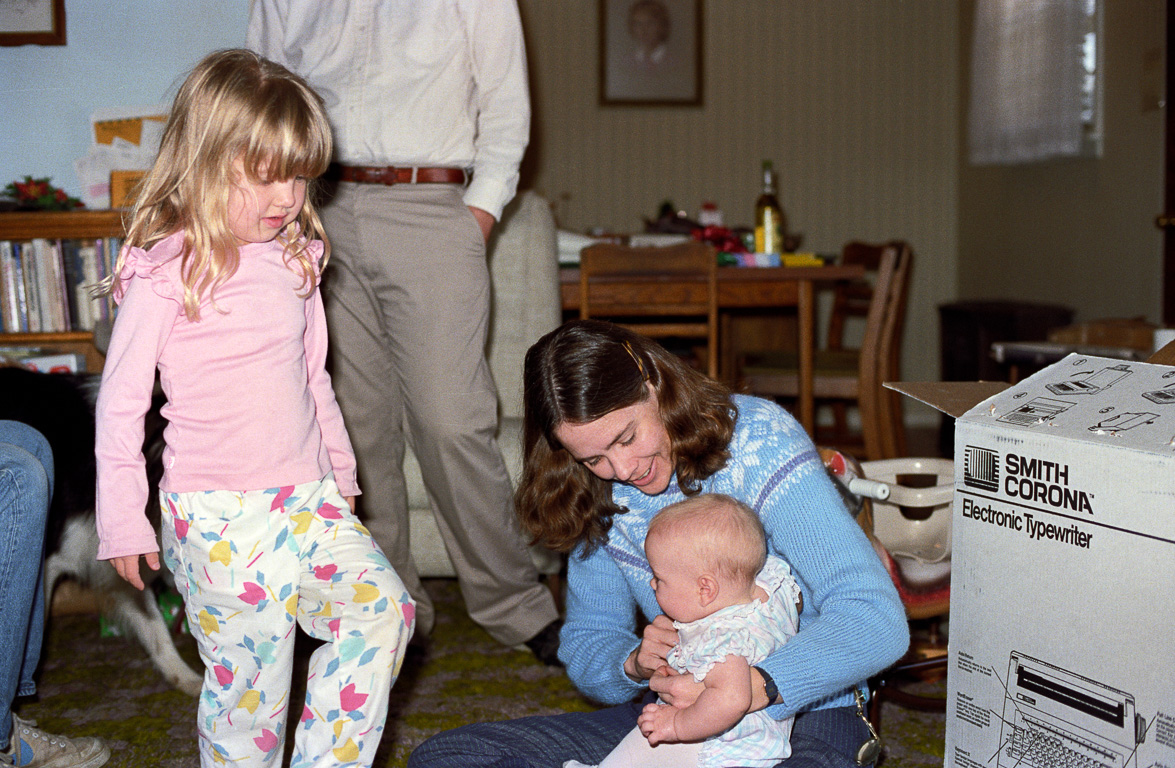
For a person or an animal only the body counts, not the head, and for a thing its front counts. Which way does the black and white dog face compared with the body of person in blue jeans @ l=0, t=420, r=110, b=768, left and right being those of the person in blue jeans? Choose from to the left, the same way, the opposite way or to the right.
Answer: the opposite way

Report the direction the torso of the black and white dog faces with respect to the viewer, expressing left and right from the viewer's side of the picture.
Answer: facing to the right of the viewer

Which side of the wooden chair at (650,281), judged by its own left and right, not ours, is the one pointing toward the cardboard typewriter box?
back

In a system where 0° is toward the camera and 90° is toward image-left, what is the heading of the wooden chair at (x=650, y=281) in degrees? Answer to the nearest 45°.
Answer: approximately 180°

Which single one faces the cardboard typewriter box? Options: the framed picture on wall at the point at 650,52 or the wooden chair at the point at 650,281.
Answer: the framed picture on wall

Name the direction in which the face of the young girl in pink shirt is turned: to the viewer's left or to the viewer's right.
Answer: to the viewer's right

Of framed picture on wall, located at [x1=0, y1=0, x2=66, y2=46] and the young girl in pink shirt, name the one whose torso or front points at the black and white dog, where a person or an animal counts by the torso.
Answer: the framed picture on wall

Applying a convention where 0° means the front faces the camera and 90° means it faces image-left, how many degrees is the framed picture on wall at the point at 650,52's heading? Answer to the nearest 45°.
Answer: approximately 0°

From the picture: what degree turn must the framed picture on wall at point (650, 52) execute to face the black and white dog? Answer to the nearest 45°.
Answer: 0° — it already faces it

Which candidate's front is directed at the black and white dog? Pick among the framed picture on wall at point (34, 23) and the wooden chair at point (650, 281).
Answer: the framed picture on wall

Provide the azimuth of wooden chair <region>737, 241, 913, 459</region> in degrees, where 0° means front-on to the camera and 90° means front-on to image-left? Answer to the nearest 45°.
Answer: approximately 90°

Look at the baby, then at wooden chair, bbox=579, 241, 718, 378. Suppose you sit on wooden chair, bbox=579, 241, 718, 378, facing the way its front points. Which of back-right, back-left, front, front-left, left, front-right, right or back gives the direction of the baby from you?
back

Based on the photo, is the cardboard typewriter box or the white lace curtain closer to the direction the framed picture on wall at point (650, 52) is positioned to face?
the cardboard typewriter box
